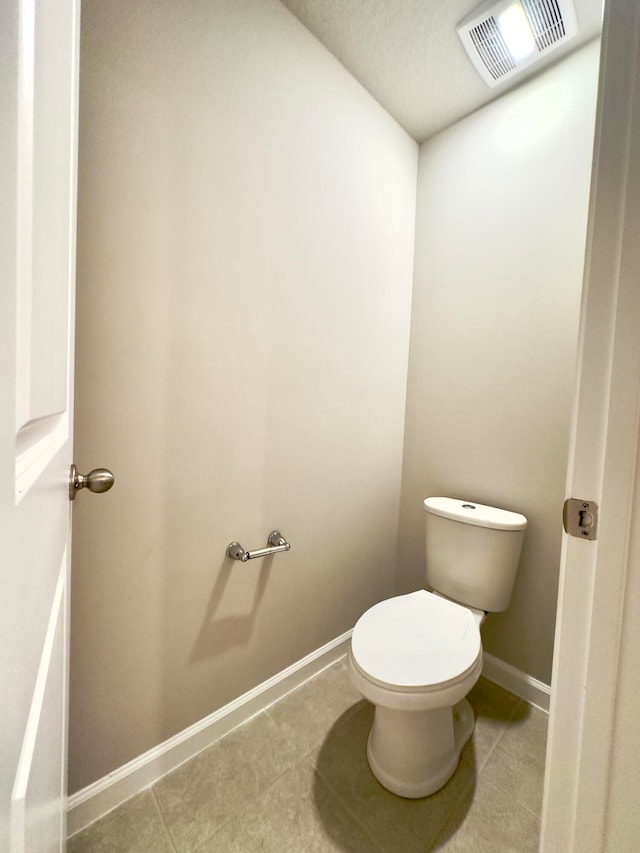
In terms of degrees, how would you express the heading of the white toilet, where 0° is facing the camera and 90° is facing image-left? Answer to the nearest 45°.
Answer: approximately 45°

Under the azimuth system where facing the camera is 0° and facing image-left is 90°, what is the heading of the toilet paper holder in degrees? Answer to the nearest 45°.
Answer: approximately 315°

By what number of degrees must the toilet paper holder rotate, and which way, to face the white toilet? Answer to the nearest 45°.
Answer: approximately 45° to its left

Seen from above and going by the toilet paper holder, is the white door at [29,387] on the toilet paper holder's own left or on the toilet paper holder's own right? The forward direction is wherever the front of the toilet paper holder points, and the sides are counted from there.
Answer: on the toilet paper holder's own right
